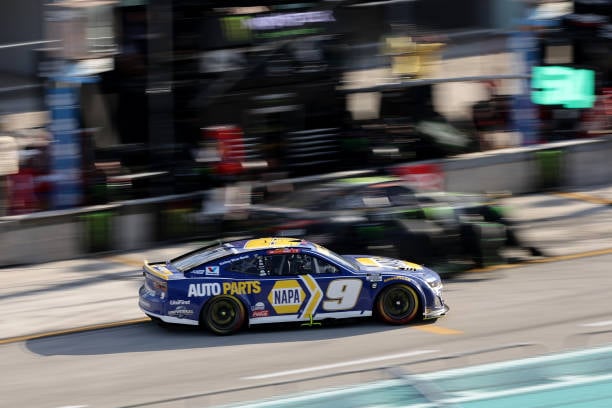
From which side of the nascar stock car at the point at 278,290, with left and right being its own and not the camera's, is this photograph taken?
right

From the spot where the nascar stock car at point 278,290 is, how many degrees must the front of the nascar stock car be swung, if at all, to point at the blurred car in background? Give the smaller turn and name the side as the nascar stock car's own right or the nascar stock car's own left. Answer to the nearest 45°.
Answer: approximately 45° to the nascar stock car's own left

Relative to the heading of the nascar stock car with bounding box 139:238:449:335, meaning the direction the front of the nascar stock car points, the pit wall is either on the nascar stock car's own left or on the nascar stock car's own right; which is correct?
on the nascar stock car's own left
